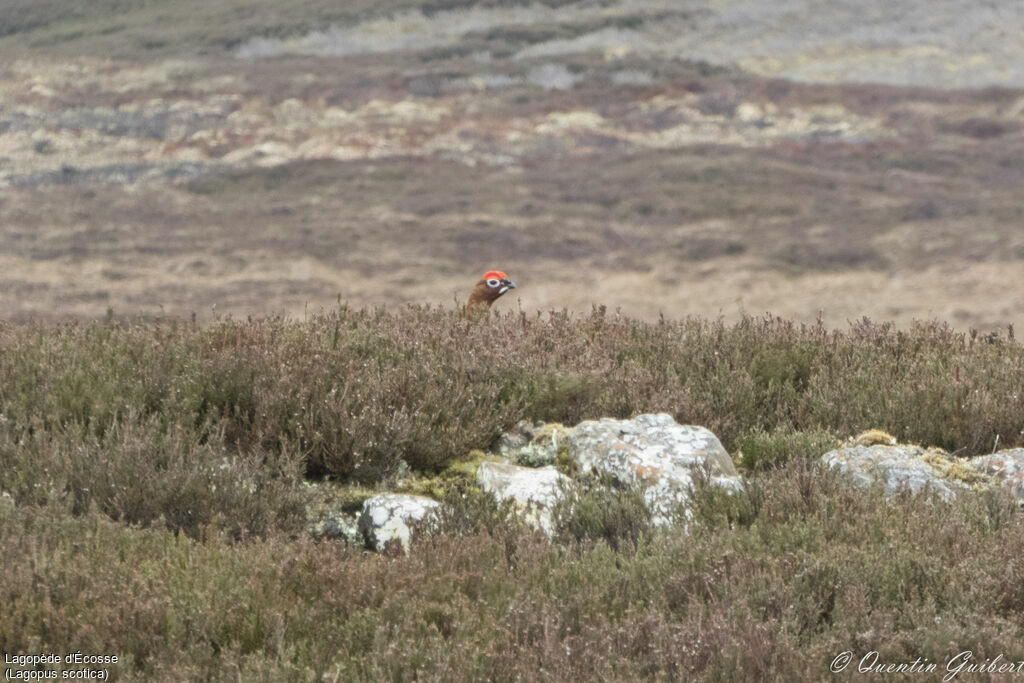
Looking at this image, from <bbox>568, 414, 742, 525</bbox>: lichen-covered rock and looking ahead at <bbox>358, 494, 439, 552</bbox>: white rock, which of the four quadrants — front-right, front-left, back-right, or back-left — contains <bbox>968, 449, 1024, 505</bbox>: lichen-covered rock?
back-left

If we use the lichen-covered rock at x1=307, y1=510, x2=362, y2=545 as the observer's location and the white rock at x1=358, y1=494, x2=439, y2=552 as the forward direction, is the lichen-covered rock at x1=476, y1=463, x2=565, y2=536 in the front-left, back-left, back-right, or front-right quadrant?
front-left
